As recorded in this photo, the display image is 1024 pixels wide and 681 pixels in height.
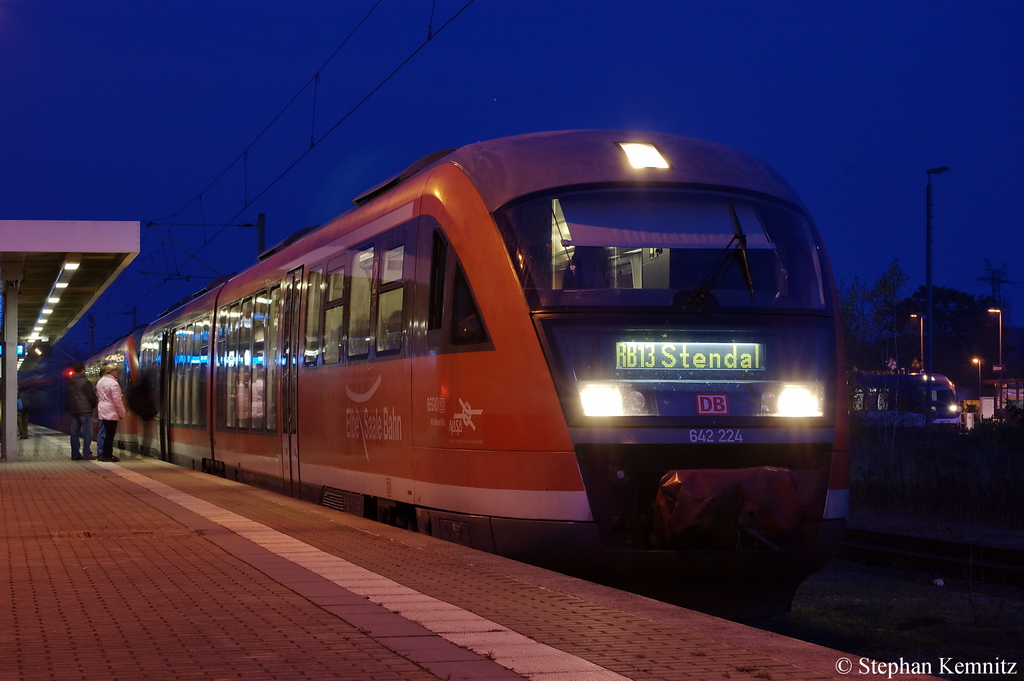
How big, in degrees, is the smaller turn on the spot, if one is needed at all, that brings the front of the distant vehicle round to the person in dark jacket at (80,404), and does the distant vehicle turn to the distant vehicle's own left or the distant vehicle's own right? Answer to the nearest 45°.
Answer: approximately 90° to the distant vehicle's own right

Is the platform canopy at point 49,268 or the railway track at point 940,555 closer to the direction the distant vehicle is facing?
the railway track

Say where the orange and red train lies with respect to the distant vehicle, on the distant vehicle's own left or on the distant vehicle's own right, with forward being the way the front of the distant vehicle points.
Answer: on the distant vehicle's own right

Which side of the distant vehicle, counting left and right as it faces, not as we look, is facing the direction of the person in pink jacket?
right

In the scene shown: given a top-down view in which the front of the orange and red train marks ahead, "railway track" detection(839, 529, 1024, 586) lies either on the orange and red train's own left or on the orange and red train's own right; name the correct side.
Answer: on the orange and red train's own left

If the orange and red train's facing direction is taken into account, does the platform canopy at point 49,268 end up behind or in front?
behind

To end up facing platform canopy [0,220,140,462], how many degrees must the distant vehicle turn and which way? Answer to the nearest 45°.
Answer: approximately 90° to its right

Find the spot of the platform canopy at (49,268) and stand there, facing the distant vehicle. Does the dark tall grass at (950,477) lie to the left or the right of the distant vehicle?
right

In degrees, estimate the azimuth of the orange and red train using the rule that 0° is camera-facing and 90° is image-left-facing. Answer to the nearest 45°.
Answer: approximately 315°
